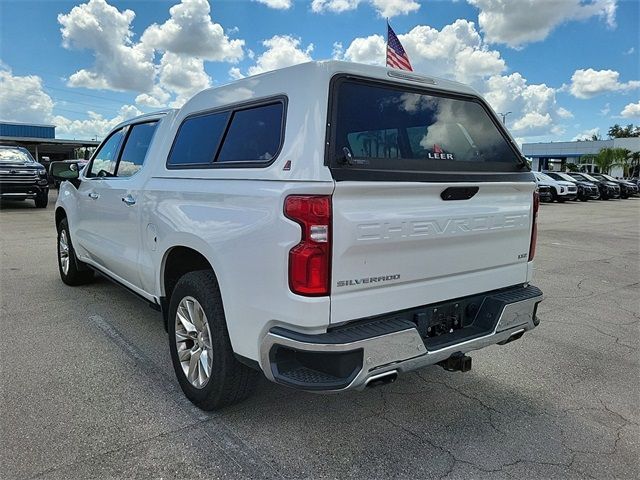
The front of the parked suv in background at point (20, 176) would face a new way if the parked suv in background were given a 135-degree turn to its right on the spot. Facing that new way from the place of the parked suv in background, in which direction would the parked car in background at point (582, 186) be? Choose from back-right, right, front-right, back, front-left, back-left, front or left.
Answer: back-right

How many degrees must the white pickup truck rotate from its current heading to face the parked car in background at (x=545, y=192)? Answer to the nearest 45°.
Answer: approximately 90° to its right

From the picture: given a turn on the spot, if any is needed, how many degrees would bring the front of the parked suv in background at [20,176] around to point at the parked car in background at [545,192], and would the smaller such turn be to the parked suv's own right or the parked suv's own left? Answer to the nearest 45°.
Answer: approximately 90° to the parked suv's own left

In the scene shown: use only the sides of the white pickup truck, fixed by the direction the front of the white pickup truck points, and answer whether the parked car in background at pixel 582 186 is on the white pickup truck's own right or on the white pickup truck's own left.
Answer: on the white pickup truck's own right

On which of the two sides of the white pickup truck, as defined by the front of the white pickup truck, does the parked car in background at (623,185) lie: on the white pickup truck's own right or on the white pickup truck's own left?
on the white pickup truck's own right

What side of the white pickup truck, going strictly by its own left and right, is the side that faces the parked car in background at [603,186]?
right

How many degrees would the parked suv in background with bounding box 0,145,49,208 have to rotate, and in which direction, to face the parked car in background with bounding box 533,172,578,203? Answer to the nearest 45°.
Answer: approximately 90° to its left

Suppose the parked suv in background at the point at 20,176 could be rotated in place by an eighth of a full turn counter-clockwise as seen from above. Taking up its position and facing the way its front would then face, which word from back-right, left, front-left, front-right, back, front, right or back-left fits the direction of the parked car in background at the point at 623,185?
front-left

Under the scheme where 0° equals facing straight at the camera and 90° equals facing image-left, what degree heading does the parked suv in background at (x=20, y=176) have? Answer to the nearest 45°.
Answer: approximately 0°

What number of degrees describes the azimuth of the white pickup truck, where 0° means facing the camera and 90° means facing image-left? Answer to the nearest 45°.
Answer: approximately 135°
